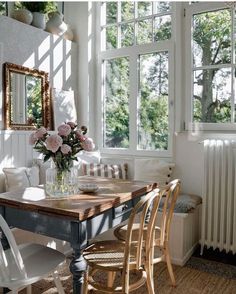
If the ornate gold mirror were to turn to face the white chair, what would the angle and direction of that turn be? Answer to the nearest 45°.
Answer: approximately 45° to its right

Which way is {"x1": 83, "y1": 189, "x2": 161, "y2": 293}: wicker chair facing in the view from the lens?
facing away from the viewer and to the left of the viewer

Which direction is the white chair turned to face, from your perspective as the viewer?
facing away from the viewer and to the right of the viewer

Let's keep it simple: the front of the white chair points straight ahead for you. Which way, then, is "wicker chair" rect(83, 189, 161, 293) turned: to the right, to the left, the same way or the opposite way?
to the left

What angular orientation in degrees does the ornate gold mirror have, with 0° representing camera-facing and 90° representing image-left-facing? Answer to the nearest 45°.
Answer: approximately 315°
